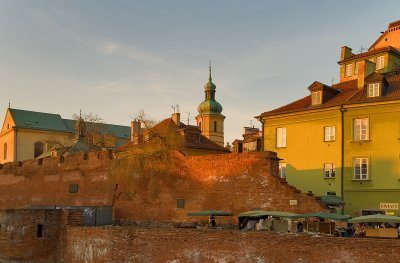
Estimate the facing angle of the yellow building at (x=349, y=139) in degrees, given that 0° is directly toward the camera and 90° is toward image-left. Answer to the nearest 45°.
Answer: approximately 45°

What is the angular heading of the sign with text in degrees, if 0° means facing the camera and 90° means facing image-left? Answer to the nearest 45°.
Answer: approximately 0°

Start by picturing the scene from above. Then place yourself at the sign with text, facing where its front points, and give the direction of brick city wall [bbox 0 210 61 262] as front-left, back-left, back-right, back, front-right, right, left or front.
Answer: front-right

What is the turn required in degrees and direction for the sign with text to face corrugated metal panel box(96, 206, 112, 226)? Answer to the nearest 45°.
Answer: approximately 45° to its right

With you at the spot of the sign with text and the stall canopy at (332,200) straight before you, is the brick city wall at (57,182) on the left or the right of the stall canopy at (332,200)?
right

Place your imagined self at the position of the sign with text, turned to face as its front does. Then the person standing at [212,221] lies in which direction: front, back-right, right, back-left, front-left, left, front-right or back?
front-right

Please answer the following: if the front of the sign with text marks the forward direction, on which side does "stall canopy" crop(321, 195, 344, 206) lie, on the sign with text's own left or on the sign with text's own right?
on the sign with text's own right
